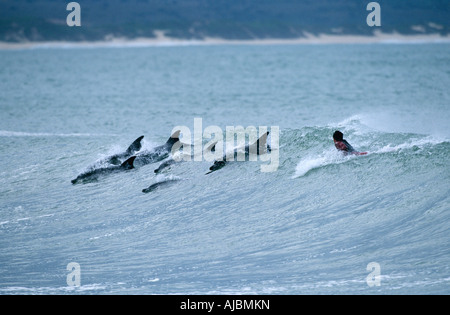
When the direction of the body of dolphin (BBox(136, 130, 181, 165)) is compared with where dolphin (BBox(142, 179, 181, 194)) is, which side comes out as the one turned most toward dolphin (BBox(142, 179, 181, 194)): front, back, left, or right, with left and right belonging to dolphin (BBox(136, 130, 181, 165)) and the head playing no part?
left

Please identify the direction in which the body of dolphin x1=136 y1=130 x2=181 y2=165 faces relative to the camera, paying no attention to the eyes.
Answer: to the viewer's left

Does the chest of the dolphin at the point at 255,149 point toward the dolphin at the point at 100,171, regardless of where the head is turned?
yes

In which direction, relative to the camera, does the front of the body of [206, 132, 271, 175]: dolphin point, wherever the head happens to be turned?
to the viewer's left

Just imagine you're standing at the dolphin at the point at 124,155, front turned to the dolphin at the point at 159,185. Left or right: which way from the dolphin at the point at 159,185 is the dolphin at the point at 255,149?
left

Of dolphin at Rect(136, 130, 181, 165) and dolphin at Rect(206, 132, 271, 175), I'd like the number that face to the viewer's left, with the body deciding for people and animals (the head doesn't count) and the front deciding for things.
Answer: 2
